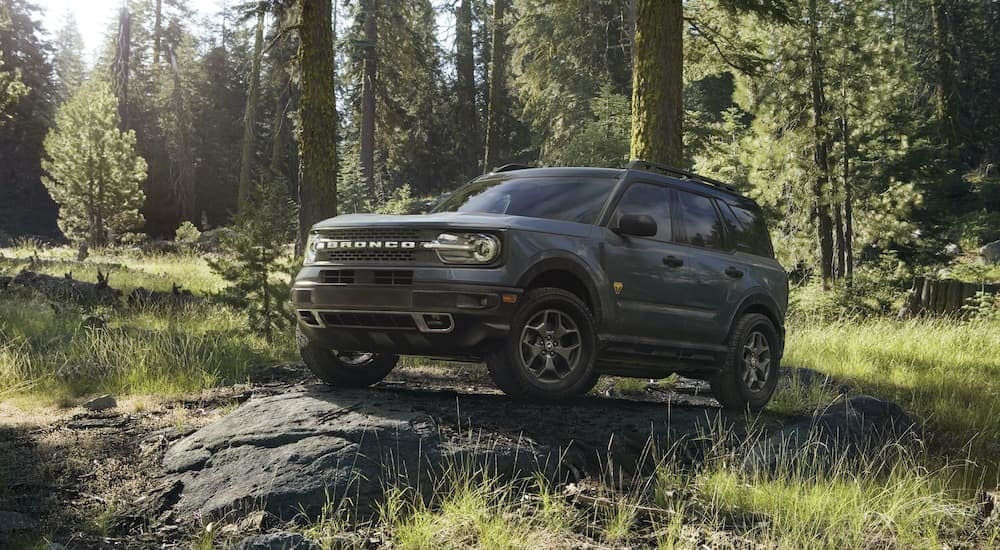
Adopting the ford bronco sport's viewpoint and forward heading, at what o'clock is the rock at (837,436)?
The rock is roughly at 7 o'clock from the ford bronco sport.

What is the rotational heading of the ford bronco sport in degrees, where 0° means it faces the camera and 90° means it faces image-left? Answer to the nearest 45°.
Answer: approximately 45°

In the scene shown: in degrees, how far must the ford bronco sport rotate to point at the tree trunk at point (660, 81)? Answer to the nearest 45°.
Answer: approximately 135° to its right

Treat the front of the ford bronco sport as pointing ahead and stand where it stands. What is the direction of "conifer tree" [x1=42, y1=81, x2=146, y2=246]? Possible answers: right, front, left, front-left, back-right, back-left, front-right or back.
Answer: right

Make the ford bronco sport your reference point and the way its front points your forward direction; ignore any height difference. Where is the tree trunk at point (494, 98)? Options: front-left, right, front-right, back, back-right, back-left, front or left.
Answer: back-right

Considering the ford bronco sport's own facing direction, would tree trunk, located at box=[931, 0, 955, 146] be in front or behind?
behind

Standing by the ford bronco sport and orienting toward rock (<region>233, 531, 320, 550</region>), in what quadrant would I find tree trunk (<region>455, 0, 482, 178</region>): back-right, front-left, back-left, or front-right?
back-right

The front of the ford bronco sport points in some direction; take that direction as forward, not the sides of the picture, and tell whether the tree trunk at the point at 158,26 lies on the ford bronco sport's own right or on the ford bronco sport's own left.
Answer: on the ford bronco sport's own right

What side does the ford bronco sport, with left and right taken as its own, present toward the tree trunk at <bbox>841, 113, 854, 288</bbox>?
back

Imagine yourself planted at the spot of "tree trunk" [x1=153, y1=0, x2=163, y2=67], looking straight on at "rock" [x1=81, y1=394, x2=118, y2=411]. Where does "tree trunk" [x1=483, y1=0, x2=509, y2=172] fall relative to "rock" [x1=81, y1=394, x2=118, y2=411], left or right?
left
